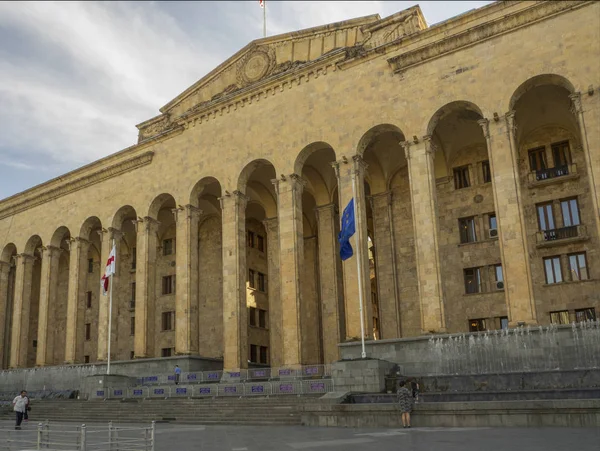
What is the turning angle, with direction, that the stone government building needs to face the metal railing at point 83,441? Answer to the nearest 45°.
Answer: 0° — it already faces it

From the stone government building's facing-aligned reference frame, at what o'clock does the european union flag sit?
The european union flag is roughly at 11 o'clock from the stone government building.

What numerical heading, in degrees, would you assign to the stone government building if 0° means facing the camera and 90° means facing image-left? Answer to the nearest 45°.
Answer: approximately 45°

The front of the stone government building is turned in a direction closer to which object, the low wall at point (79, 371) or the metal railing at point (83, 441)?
the metal railing

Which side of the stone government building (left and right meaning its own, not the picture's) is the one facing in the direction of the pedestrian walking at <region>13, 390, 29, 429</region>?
front

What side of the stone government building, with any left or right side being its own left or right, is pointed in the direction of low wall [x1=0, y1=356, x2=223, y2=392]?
right

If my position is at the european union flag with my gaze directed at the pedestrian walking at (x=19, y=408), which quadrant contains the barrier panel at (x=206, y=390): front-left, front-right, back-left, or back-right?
front-right

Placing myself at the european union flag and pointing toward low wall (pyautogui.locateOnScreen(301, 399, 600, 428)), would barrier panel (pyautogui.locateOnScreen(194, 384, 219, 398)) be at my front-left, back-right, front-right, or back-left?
back-right

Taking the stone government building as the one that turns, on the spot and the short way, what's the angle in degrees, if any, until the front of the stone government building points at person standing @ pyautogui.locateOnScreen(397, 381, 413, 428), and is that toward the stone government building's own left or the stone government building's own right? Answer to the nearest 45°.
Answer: approximately 45° to the stone government building's own left

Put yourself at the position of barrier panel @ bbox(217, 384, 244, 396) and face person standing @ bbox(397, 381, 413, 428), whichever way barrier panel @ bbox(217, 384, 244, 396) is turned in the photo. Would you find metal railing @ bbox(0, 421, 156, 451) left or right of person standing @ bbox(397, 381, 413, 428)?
right
